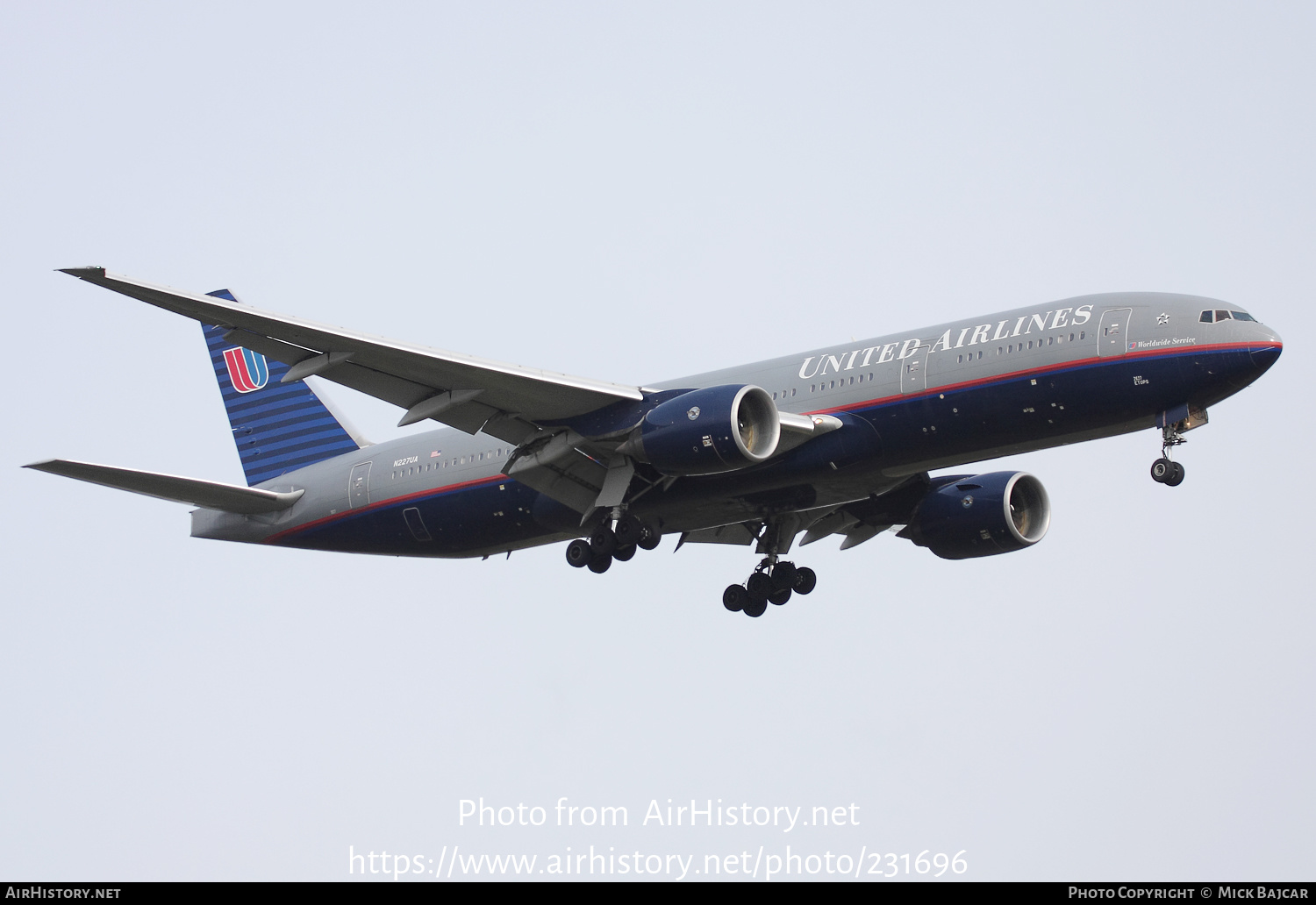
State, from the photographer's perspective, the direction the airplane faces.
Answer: facing the viewer and to the right of the viewer
